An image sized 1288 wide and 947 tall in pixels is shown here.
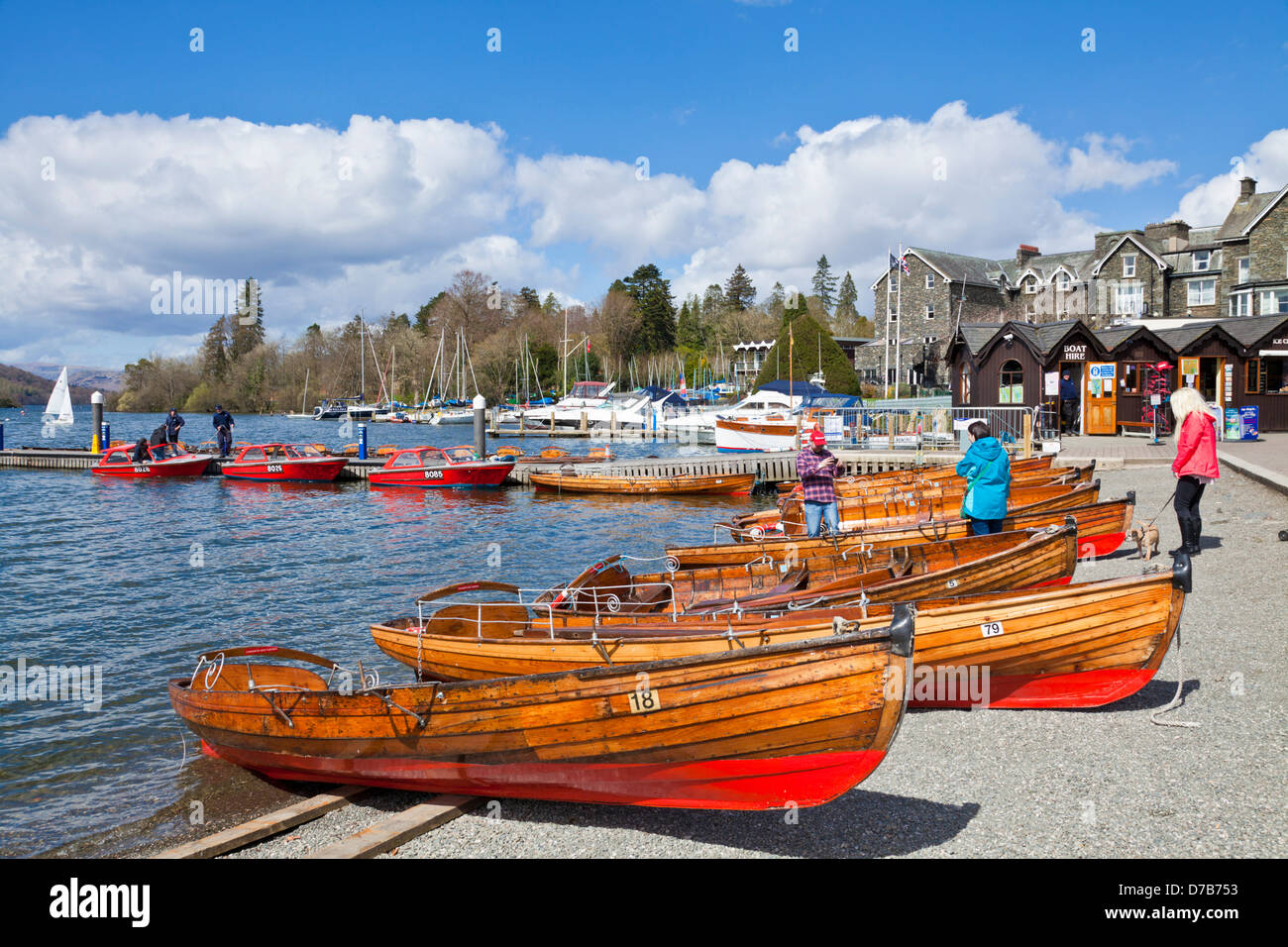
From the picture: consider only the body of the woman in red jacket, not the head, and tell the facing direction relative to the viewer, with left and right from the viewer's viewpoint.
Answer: facing to the left of the viewer

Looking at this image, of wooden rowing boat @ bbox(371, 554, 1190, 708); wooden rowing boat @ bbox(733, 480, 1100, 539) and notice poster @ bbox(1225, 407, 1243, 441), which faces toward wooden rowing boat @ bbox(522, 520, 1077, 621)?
the notice poster

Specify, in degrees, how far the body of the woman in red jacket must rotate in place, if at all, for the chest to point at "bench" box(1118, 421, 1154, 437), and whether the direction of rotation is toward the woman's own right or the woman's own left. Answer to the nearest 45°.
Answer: approximately 90° to the woman's own right

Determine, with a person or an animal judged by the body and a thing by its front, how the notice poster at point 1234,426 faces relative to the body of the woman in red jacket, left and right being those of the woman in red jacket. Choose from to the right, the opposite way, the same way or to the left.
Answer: to the left

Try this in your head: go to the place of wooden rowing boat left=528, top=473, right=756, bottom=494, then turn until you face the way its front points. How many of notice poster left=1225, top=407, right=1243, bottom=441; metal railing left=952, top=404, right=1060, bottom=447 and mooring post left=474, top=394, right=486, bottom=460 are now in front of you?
2

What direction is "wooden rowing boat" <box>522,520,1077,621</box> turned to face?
to the viewer's right

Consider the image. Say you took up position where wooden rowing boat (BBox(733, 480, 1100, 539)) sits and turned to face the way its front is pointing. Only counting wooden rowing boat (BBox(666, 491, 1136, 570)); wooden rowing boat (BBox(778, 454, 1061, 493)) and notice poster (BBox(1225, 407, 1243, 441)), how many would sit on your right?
1

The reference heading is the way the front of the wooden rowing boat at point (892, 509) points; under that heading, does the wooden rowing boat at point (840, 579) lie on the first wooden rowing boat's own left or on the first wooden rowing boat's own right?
on the first wooden rowing boat's own right

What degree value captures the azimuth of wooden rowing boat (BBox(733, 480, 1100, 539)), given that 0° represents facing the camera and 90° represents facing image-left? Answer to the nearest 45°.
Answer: approximately 270°

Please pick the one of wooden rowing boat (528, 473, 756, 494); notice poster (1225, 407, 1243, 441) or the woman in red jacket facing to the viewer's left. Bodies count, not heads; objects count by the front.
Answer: the woman in red jacket

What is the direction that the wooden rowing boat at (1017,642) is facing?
to the viewer's right

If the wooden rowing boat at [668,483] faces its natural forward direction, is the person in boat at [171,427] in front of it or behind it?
behind

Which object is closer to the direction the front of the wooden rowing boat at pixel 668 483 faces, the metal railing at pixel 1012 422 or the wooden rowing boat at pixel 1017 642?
the metal railing

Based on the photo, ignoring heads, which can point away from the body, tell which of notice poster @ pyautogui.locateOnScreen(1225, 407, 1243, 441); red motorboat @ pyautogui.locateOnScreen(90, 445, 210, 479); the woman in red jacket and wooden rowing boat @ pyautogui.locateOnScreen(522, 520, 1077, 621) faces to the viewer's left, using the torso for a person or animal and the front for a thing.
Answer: the woman in red jacket
